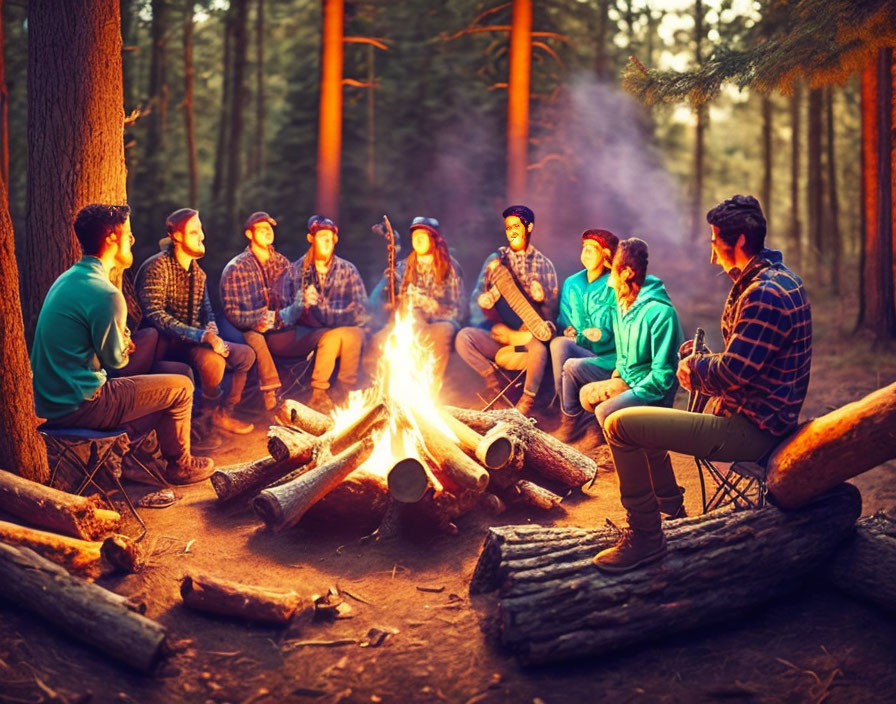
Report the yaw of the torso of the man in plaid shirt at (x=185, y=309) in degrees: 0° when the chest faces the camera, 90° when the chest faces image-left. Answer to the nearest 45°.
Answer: approximately 315°

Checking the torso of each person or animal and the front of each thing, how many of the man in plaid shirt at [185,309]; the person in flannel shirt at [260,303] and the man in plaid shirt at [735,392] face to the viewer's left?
1

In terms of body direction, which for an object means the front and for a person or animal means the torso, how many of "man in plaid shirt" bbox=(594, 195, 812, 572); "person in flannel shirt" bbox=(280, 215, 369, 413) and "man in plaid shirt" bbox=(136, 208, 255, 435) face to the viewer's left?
1

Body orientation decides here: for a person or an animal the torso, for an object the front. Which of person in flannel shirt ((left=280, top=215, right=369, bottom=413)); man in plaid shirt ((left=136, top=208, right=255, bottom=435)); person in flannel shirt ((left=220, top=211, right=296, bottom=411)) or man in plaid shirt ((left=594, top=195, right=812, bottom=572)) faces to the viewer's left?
man in plaid shirt ((left=594, top=195, right=812, bottom=572))

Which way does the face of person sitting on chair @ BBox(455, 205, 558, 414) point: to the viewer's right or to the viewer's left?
to the viewer's left

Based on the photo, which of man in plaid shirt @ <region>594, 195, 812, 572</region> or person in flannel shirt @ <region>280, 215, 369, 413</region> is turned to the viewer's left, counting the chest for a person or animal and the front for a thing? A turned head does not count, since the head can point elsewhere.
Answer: the man in plaid shirt

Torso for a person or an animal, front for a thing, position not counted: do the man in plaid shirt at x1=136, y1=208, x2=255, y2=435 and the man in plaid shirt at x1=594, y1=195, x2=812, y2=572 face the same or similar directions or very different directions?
very different directions

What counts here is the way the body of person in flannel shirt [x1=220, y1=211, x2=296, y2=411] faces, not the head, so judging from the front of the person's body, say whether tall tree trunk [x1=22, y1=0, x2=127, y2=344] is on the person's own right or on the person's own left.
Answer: on the person's own right

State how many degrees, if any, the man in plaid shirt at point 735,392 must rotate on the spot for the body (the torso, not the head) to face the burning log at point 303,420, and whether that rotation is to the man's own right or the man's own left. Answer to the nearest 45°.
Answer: approximately 45° to the man's own right

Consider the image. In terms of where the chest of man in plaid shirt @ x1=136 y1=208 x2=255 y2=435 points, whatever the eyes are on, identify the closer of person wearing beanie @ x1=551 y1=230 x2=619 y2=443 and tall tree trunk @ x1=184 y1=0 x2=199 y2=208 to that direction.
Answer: the person wearing beanie

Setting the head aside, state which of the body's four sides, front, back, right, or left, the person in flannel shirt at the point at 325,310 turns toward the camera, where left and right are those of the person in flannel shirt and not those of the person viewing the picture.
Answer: front

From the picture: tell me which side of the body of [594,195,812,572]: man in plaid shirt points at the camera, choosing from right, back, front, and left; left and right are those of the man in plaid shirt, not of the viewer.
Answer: left

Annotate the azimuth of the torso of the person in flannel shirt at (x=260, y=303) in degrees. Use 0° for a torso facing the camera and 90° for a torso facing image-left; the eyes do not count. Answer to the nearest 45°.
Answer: approximately 315°
